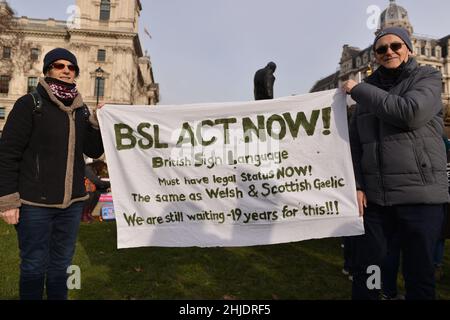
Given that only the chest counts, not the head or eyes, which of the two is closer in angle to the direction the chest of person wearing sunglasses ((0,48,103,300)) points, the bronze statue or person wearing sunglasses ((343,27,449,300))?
the person wearing sunglasses

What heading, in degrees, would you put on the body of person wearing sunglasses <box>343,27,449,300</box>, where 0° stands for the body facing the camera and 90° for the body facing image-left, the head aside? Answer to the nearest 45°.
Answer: approximately 45°

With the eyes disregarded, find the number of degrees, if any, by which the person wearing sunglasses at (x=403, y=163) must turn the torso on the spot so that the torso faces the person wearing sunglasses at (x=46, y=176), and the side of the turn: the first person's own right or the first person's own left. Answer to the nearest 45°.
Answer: approximately 45° to the first person's own right

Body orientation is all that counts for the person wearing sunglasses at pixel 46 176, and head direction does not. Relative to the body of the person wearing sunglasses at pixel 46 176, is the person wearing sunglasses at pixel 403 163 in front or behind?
in front

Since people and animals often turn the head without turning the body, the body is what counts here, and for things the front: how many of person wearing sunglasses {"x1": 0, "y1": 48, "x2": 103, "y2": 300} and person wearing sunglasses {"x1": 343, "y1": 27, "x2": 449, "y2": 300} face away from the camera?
0
